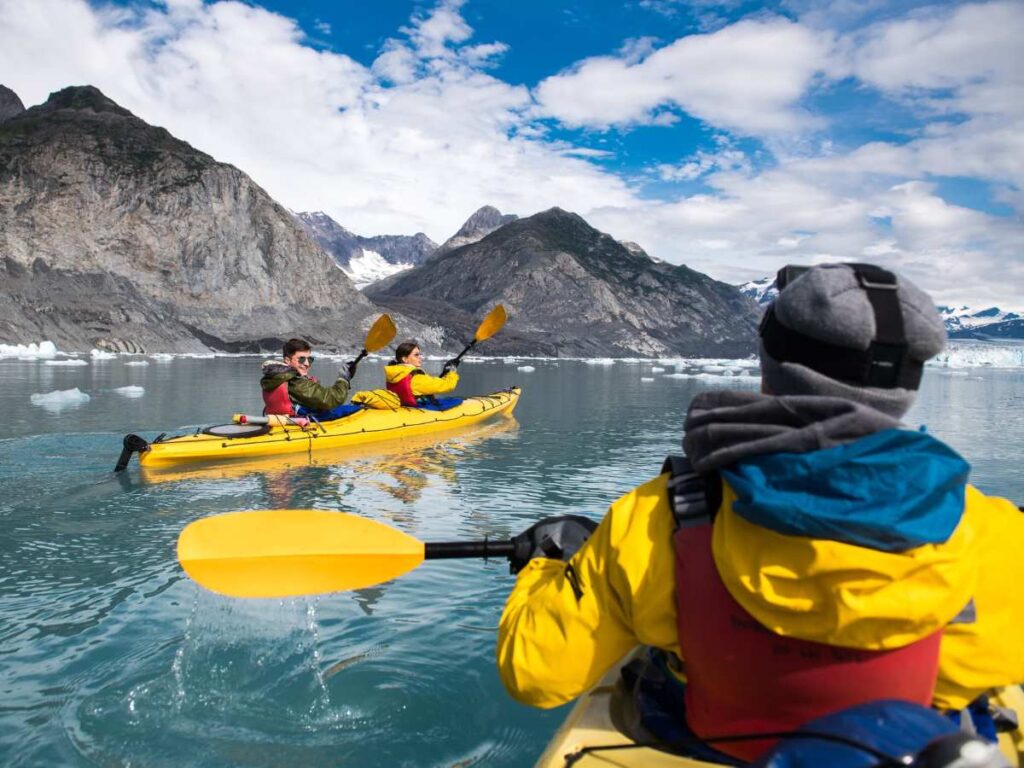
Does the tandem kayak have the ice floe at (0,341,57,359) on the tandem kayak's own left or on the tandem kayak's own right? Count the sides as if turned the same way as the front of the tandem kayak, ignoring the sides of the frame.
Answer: on the tandem kayak's own left

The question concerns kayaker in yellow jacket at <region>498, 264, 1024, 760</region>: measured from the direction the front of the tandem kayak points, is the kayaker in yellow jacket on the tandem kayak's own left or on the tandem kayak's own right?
on the tandem kayak's own right

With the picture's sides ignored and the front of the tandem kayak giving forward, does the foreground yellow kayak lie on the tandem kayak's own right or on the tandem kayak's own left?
on the tandem kayak's own right

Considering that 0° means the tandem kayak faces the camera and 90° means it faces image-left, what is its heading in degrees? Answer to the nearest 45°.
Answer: approximately 225°
